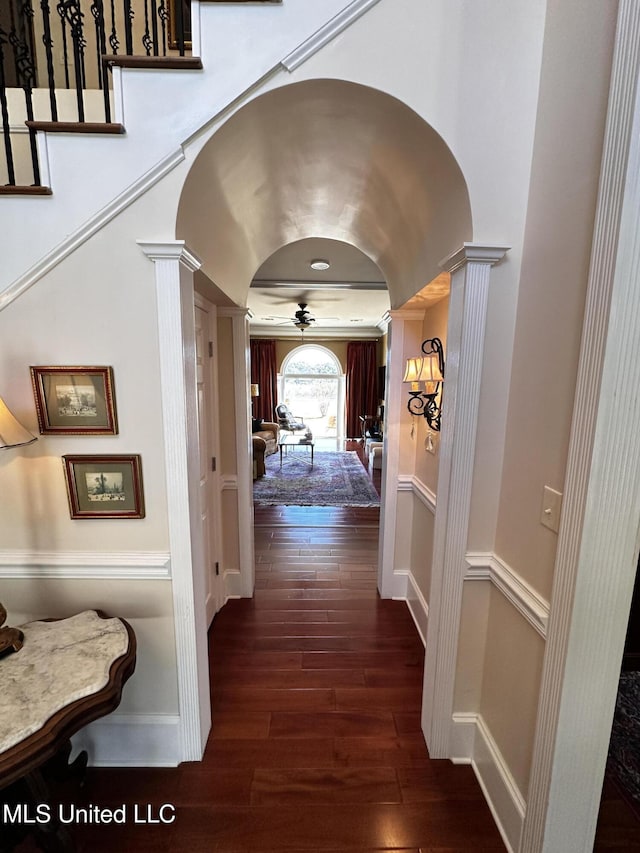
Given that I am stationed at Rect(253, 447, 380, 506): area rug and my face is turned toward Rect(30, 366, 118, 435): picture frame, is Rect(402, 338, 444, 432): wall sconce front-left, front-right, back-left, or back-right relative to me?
front-left

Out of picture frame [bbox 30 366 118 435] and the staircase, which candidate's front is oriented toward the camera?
the picture frame

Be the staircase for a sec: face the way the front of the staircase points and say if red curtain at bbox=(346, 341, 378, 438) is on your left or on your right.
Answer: on your right

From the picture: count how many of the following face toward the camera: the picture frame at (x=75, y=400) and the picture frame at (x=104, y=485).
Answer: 2

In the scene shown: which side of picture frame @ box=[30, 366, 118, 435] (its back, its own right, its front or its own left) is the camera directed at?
front

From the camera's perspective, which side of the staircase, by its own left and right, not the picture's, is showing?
left

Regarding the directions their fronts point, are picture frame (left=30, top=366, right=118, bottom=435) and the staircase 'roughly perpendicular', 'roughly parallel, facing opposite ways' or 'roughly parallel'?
roughly perpendicular

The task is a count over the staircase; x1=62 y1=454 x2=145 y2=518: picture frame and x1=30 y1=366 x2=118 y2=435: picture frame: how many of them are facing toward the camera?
2

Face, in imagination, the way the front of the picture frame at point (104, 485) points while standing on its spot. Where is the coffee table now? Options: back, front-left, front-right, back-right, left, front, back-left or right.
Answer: back-left

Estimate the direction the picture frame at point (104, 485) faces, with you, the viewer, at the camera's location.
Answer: facing the viewer

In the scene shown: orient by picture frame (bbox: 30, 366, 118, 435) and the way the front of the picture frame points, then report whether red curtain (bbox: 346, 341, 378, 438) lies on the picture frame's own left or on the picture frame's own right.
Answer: on the picture frame's own left

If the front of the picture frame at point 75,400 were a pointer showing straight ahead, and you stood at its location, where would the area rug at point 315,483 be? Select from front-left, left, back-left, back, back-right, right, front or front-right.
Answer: back-left

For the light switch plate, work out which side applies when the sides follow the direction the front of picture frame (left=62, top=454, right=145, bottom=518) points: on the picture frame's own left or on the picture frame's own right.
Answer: on the picture frame's own left
